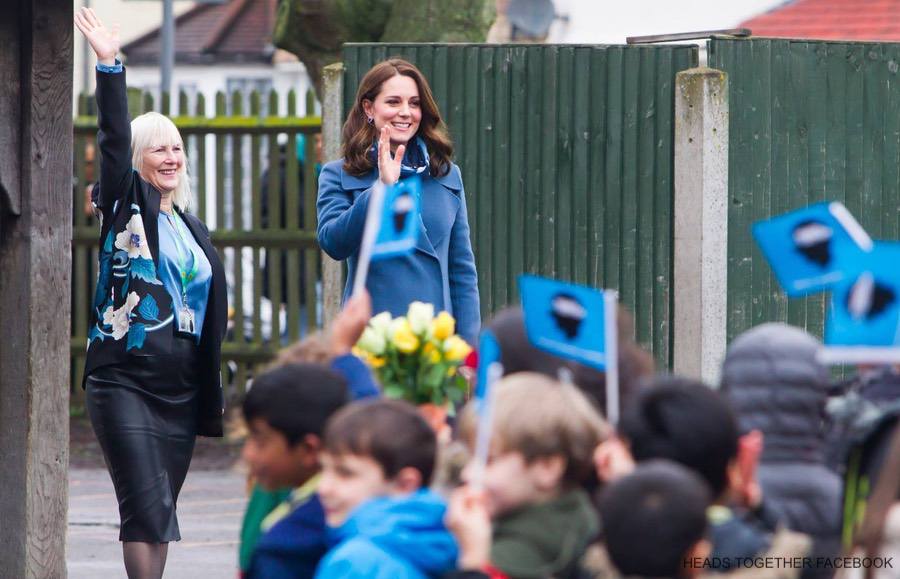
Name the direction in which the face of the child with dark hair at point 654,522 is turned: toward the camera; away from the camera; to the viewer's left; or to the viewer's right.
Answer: away from the camera

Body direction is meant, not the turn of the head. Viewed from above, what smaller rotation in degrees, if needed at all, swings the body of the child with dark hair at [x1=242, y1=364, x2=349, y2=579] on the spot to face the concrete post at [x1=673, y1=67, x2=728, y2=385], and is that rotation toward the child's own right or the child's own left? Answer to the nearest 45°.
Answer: approximately 135° to the child's own right

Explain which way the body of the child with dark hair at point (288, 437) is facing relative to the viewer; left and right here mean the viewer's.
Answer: facing to the left of the viewer

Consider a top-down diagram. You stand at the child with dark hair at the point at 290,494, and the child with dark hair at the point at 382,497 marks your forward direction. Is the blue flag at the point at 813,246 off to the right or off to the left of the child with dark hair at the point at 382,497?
left

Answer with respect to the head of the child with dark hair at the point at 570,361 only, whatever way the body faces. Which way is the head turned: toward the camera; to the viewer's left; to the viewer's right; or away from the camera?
away from the camera

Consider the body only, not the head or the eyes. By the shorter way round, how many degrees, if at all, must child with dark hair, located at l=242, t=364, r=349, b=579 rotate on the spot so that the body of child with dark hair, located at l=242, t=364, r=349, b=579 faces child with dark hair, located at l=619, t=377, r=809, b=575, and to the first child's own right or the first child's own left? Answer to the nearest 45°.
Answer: approximately 135° to the first child's own left
